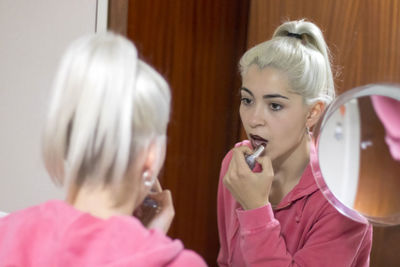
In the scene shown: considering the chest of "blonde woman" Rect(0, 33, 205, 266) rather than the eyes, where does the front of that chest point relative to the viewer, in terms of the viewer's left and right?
facing away from the viewer and to the right of the viewer

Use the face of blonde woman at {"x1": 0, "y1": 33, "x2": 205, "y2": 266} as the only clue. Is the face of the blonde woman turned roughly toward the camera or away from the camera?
away from the camera

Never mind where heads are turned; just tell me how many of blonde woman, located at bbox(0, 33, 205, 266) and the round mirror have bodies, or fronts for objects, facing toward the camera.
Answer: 1

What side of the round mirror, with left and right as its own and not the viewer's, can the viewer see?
front

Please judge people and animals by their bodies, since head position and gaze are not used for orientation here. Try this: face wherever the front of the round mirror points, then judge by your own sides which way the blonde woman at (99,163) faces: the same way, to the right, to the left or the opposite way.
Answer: the opposite way
